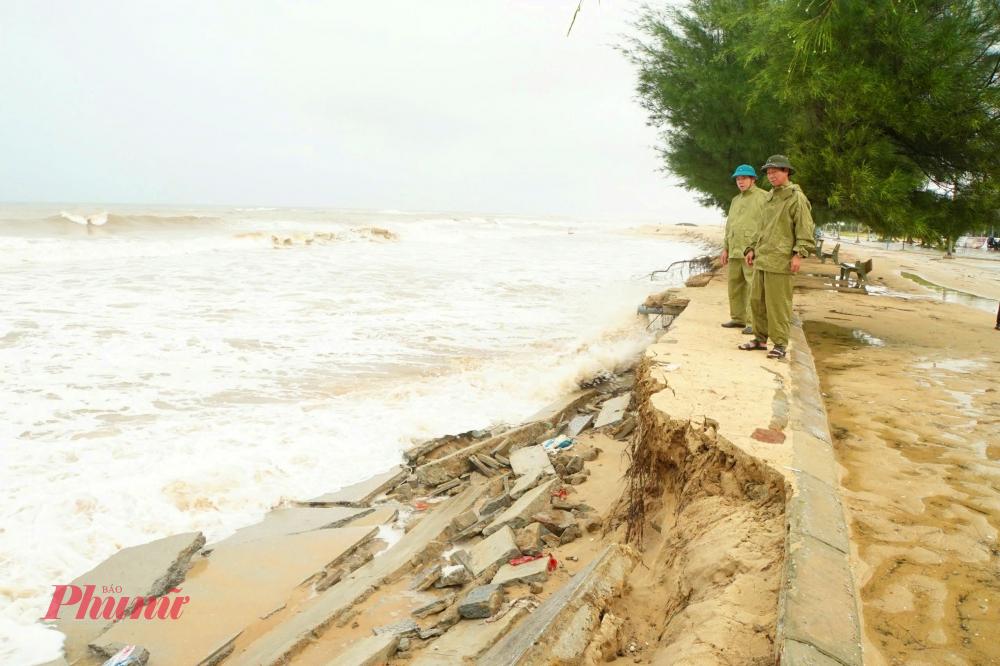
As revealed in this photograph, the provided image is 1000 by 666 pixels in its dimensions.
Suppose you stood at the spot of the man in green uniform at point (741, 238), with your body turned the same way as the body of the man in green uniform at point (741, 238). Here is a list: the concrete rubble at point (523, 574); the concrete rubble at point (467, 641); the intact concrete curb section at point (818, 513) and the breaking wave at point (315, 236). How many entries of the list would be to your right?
1

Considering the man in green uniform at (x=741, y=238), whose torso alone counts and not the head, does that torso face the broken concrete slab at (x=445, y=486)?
yes

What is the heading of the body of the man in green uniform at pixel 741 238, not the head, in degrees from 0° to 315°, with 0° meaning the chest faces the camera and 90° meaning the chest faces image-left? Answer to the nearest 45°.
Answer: approximately 45°

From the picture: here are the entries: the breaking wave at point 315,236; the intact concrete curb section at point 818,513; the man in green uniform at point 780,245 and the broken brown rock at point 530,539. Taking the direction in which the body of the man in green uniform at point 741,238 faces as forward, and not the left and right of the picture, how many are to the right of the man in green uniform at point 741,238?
1

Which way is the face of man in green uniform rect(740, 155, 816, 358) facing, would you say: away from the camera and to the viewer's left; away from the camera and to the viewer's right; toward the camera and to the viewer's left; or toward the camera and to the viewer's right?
toward the camera and to the viewer's left

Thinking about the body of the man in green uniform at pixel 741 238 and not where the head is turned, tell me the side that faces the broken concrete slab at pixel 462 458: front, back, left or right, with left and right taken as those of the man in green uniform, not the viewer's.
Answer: front

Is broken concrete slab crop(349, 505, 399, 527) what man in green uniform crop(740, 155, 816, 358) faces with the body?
yes

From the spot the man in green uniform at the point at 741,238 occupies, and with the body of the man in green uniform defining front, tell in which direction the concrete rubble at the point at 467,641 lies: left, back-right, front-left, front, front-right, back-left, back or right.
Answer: front-left

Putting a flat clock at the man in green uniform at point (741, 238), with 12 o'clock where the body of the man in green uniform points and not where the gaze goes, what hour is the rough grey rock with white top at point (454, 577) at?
The rough grey rock with white top is roughly at 11 o'clock from the man in green uniform.

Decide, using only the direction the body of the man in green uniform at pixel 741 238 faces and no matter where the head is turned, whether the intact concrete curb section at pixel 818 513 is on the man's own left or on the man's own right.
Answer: on the man's own left

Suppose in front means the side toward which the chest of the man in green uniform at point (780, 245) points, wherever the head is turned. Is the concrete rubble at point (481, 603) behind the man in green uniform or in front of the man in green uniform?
in front

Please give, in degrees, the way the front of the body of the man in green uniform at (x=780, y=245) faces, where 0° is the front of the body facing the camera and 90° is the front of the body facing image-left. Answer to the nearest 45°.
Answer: approximately 45°

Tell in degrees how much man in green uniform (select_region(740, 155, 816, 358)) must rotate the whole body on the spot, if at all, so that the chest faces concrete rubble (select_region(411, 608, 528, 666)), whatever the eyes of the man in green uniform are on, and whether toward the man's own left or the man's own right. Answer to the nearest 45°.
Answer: approximately 45° to the man's own left

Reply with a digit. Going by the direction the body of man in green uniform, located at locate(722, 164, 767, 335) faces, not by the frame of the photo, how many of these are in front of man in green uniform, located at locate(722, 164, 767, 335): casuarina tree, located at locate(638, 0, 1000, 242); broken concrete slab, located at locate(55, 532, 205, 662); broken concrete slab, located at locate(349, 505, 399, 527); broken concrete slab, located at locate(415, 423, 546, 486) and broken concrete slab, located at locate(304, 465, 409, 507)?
4

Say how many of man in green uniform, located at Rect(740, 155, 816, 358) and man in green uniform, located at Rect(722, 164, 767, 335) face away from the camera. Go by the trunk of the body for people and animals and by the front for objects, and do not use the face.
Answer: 0

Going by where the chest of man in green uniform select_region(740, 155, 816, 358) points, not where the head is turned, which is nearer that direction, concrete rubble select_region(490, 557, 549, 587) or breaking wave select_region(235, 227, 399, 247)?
the concrete rubble
